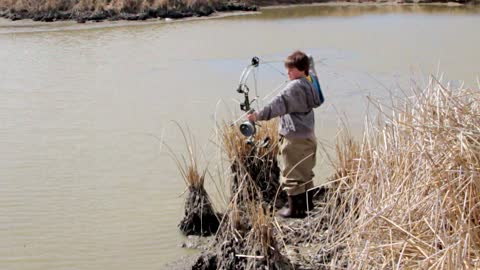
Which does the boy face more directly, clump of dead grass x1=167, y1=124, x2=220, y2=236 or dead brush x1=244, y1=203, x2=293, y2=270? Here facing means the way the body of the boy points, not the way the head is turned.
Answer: the clump of dead grass

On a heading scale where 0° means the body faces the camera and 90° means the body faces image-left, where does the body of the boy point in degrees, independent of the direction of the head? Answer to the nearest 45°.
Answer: approximately 90°

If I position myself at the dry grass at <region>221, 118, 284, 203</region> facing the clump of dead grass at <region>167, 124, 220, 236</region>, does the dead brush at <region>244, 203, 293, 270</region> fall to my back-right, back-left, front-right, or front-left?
front-left

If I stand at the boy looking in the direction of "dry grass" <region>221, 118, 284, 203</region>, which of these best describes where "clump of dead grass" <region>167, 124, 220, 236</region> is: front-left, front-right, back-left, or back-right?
front-left

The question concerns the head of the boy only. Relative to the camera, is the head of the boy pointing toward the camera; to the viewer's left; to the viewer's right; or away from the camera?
to the viewer's left

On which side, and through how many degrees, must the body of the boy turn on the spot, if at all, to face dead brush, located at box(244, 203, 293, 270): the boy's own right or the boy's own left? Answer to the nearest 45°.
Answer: approximately 90° to the boy's own left
